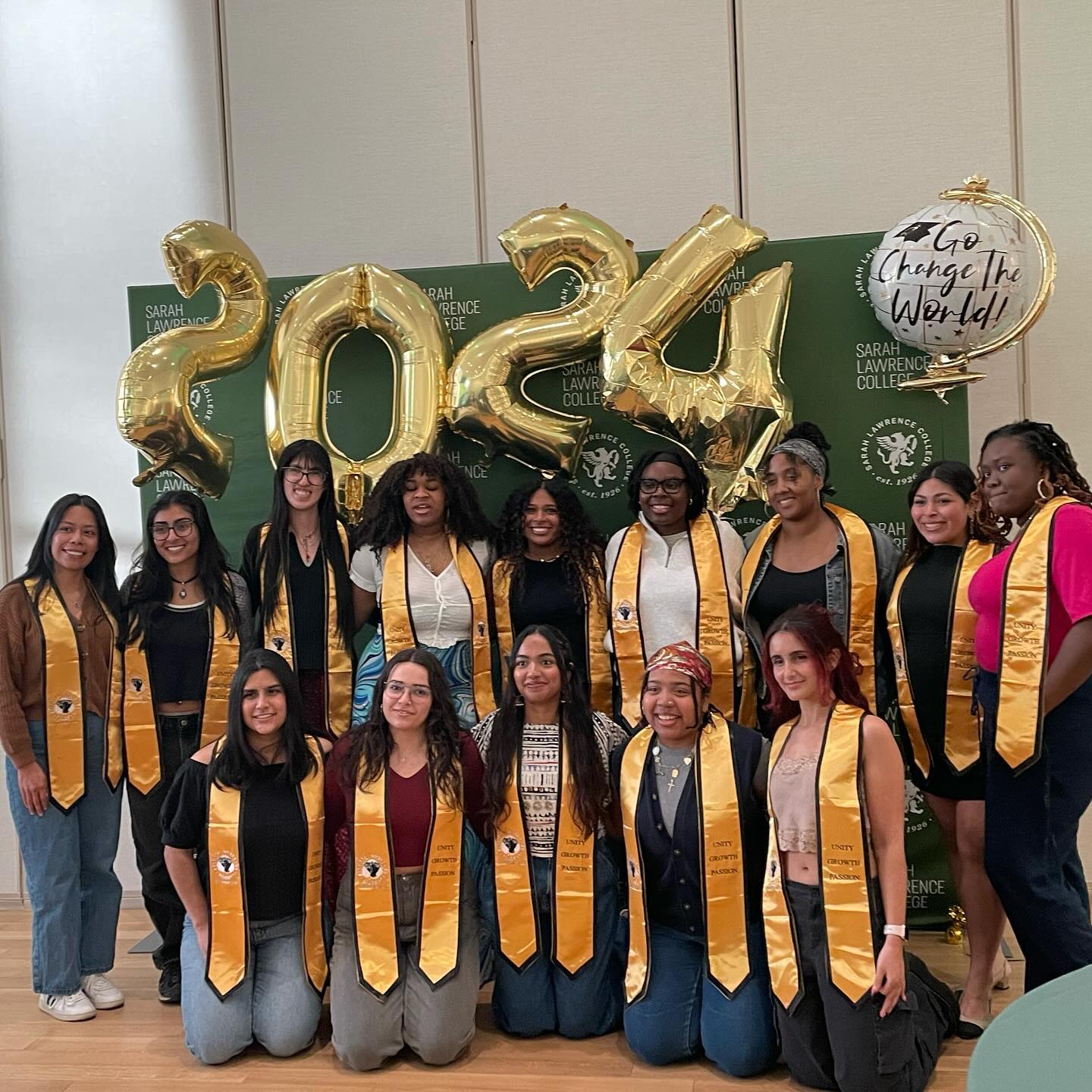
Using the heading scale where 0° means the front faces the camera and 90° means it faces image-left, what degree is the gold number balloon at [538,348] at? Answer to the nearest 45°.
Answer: approximately 0°

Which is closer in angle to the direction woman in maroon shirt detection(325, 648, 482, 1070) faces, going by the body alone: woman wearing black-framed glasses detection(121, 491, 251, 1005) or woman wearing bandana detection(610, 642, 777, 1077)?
the woman wearing bandana

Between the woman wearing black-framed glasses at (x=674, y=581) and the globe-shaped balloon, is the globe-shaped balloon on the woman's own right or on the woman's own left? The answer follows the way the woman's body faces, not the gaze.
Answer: on the woman's own left

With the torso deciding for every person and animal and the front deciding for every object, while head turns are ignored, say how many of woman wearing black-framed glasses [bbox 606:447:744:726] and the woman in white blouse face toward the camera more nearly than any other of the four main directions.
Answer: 2

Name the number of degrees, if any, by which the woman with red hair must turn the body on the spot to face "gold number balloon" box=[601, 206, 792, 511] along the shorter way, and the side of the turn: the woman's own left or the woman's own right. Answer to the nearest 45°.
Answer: approximately 135° to the woman's own right

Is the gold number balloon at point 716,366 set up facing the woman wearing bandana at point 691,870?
yes
